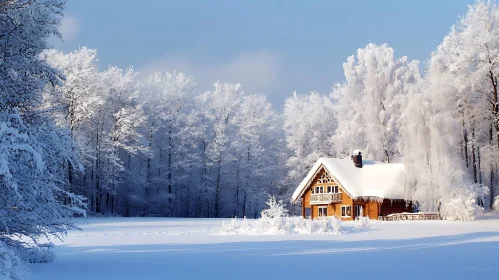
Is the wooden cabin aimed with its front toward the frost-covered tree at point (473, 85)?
no

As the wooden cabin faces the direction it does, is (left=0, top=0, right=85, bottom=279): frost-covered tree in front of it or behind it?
in front

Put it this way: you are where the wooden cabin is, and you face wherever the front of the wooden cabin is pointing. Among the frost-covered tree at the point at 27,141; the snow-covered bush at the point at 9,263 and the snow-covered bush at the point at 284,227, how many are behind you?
0

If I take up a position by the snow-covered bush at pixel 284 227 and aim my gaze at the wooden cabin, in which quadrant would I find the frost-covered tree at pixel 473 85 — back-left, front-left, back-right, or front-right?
front-right

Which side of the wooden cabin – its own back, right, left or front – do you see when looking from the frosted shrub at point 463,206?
left

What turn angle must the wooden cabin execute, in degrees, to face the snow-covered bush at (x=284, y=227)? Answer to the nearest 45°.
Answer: approximately 45° to its left

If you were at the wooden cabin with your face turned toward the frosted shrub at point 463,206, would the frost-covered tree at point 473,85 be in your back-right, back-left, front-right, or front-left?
front-left

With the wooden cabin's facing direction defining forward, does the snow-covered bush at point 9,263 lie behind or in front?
in front

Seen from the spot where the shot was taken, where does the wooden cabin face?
facing the viewer and to the left of the viewer
